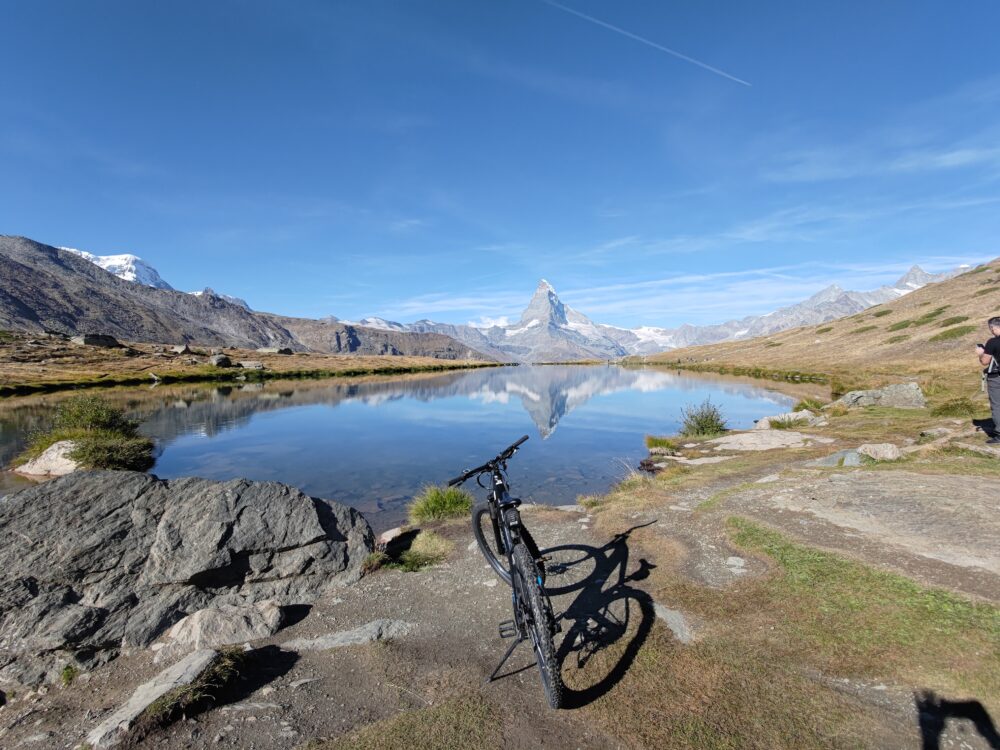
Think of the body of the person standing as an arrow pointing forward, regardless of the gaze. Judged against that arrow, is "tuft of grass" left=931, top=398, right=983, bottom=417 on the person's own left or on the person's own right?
on the person's own right

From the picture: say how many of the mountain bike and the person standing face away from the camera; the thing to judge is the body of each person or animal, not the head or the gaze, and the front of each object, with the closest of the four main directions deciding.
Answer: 1

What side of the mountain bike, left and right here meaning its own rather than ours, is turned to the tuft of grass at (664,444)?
front

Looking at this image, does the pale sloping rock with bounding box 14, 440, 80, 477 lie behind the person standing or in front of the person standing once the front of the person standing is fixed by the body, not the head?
in front

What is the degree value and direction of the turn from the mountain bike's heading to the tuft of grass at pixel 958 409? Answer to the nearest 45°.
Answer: approximately 45° to its right

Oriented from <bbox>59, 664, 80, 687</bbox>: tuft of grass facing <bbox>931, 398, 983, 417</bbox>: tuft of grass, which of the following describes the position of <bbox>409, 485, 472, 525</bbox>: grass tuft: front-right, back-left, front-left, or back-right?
front-left

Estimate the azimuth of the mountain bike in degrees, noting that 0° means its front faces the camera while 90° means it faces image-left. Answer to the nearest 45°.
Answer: approximately 180°

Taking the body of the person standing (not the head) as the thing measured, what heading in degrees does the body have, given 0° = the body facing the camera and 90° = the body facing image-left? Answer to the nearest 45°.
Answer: approximately 90°

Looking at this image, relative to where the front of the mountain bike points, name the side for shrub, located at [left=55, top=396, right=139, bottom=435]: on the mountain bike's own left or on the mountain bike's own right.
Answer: on the mountain bike's own left

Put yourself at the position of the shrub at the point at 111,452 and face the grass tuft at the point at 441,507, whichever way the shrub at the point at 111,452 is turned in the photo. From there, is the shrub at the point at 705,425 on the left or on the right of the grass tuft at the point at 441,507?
left

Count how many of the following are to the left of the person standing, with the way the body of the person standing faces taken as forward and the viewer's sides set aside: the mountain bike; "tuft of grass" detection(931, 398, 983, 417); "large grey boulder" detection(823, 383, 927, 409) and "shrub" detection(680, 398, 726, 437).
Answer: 1

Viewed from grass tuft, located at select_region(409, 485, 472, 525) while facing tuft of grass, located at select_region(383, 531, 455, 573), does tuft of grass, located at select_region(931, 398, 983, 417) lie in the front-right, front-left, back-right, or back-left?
back-left

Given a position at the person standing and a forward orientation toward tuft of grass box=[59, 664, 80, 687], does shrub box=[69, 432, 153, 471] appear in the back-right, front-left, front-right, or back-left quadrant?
front-right

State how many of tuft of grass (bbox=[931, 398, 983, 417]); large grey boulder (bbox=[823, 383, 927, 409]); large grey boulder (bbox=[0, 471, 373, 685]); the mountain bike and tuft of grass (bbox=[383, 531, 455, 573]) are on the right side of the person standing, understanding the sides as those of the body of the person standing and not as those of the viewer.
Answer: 2

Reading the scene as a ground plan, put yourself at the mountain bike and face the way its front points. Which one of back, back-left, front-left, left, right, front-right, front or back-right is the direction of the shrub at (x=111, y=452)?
front-left

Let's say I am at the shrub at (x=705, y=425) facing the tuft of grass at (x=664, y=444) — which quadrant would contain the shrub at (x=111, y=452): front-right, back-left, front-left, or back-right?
front-right
